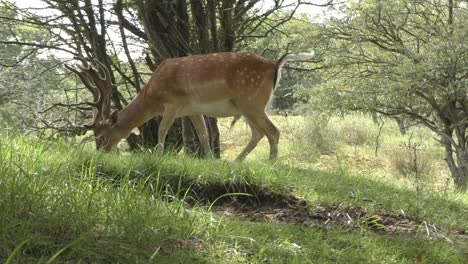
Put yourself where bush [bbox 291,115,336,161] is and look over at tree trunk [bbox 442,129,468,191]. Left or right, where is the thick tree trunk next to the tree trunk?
right

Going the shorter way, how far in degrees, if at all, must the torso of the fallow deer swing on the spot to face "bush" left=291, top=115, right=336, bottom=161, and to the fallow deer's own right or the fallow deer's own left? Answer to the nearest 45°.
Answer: approximately 90° to the fallow deer's own right

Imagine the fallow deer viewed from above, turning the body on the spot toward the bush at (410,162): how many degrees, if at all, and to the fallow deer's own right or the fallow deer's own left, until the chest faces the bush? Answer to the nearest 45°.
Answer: approximately 135° to the fallow deer's own right

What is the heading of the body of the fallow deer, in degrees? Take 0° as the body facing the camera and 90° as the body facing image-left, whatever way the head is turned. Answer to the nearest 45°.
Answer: approximately 90°

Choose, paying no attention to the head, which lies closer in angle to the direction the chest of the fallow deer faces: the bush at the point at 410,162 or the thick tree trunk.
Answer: the thick tree trunk

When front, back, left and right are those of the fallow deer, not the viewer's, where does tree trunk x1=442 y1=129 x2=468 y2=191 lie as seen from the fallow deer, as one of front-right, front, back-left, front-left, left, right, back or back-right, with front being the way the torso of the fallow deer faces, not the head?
back-right

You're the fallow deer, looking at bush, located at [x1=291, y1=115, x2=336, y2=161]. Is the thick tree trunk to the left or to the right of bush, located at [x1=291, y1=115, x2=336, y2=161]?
left

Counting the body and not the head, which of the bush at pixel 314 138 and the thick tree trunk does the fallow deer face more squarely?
the thick tree trunk

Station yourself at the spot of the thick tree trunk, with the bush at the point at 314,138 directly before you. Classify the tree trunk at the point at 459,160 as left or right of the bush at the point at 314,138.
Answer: right

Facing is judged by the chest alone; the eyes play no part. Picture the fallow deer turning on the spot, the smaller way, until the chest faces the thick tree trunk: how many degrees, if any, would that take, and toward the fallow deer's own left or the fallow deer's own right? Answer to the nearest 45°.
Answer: approximately 90° to the fallow deer's own right
